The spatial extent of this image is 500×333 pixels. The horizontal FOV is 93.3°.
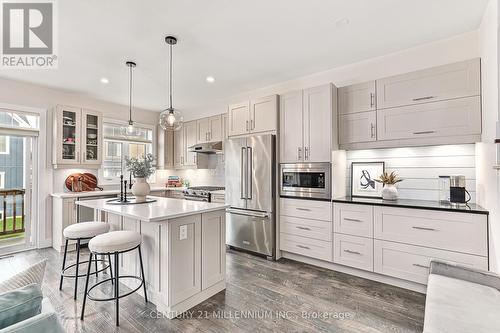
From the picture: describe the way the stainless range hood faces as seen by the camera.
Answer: facing the viewer and to the left of the viewer

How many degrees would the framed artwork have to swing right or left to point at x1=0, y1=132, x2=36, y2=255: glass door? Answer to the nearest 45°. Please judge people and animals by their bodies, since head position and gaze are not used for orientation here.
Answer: approximately 90° to its right

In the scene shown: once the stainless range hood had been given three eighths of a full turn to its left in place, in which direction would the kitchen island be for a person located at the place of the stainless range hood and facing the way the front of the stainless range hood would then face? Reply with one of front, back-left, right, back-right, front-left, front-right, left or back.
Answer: right

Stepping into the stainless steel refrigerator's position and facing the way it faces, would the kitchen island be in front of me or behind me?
in front

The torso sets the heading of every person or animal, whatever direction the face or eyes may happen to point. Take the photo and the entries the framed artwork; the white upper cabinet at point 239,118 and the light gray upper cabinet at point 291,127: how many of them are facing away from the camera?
0

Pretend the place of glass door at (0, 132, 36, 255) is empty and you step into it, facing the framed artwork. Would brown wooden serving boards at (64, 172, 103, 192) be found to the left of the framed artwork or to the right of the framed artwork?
left

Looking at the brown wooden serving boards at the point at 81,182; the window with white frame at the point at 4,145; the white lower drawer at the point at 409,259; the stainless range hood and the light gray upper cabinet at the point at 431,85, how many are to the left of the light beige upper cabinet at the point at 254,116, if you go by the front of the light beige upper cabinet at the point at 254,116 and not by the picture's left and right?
2

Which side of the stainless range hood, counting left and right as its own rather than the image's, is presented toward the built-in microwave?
left

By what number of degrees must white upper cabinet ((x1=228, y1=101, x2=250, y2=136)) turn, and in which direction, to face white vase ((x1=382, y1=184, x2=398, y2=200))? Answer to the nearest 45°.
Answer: approximately 90° to its left

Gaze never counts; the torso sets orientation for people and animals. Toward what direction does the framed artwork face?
toward the camera

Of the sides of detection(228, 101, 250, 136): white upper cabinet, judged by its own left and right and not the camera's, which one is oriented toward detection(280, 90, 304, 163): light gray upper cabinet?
left

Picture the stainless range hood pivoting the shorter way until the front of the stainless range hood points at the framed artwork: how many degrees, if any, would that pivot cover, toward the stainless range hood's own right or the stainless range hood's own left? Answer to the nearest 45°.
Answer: approximately 90° to the stainless range hood's own left

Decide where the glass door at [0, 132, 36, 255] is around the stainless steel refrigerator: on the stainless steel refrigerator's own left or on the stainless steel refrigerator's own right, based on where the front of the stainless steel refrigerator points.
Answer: on the stainless steel refrigerator's own right
